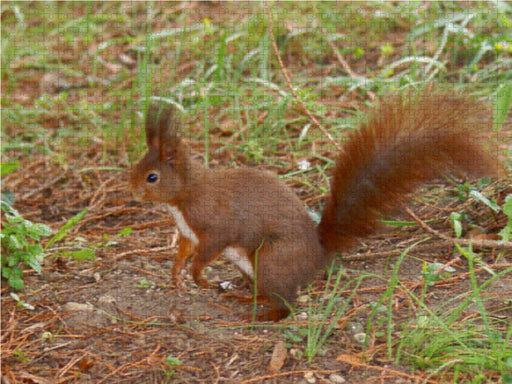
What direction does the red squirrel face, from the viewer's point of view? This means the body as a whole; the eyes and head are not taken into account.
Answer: to the viewer's left

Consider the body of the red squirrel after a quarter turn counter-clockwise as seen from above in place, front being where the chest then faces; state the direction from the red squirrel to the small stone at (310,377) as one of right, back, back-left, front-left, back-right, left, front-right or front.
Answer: front
